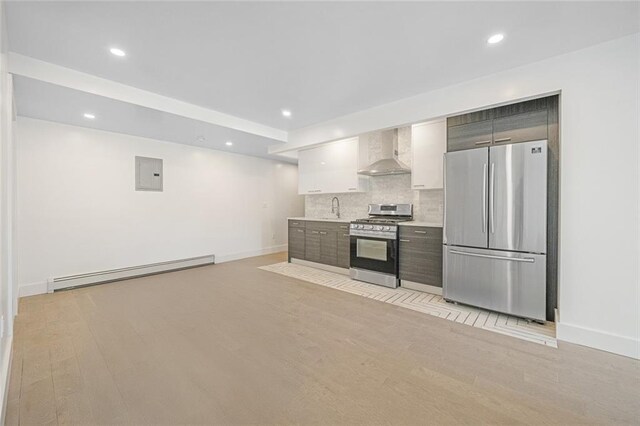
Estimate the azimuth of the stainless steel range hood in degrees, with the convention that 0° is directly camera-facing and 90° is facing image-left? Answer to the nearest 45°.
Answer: approximately 45°

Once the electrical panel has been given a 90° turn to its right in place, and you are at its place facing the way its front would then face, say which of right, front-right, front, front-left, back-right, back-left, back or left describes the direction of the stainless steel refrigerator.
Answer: back-left

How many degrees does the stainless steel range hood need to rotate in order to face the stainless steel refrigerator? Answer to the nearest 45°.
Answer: approximately 90° to its left

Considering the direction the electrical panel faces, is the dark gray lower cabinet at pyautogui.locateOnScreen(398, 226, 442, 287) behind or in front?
in front

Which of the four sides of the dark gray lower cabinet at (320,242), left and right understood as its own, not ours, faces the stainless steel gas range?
left

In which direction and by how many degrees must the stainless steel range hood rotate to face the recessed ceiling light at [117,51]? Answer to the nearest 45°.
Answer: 0° — it already faces it

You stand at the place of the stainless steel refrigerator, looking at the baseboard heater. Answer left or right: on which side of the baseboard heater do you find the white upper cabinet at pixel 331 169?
right

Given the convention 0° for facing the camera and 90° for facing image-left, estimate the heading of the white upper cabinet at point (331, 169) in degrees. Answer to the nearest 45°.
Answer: approximately 45°

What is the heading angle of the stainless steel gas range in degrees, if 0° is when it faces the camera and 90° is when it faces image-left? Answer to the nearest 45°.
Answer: approximately 45°

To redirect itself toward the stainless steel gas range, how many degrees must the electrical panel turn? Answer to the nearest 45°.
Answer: approximately 45° to its left
